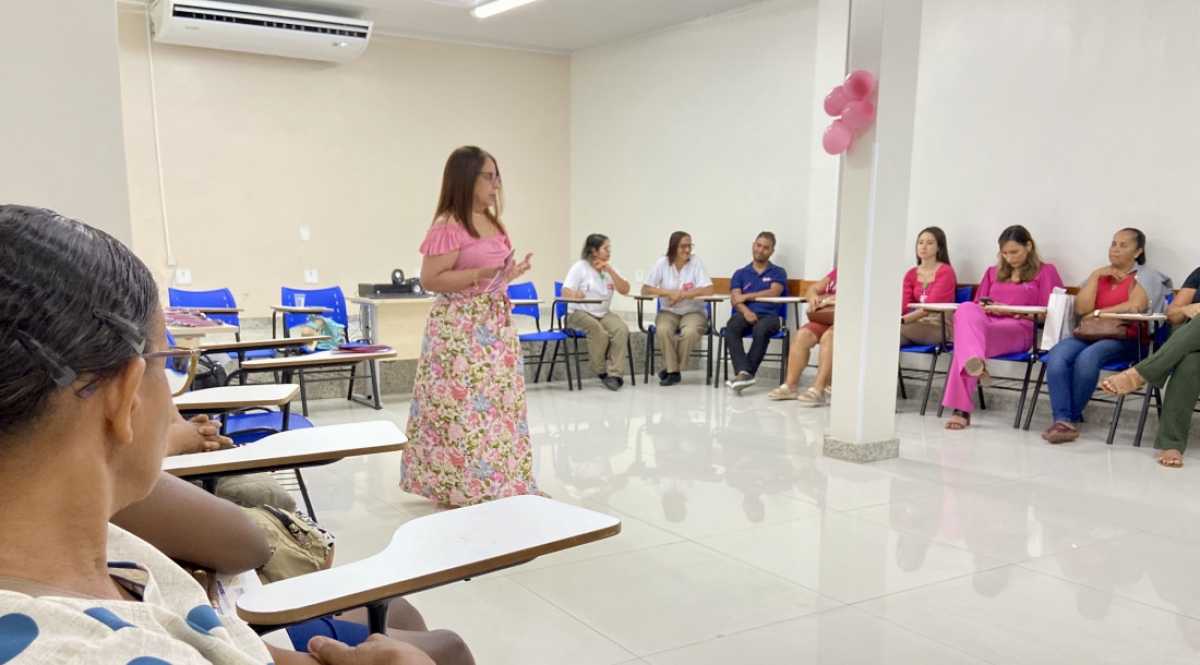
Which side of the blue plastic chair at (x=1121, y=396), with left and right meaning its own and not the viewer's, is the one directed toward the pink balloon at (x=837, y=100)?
front

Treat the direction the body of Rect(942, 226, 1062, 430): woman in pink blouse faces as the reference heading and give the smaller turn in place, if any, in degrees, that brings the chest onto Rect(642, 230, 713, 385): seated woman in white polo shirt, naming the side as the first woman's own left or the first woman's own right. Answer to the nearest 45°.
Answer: approximately 45° to the first woman's own right

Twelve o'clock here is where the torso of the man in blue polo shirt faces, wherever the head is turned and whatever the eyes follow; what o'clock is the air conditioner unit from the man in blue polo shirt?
The air conditioner unit is roughly at 3 o'clock from the man in blue polo shirt.

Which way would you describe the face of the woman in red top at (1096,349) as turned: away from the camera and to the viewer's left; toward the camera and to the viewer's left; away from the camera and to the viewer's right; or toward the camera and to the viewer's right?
toward the camera and to the viewer's left

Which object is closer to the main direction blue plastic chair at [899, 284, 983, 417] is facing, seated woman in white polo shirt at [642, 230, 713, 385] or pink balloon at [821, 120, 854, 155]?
the pink balloon

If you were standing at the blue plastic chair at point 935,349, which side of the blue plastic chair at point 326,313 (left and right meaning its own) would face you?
front

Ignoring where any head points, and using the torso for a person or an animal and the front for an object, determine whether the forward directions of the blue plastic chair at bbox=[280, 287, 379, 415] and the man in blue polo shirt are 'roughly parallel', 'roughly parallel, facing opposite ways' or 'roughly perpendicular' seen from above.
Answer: roughly perpendicular

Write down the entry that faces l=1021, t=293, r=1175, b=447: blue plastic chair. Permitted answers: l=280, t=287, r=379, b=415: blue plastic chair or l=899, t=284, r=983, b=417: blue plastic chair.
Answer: l=280, t=287, r=379, b=415: blue plastic chair

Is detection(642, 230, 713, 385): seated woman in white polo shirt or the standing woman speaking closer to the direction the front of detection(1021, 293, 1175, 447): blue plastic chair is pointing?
the standing woman speaking

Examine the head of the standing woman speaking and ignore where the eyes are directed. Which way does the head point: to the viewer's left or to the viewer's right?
to the viewer's right

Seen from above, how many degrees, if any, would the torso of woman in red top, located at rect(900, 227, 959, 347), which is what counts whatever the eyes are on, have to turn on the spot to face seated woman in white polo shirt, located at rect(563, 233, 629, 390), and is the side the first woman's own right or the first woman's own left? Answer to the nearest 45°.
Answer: approximately 45° to the first woman's own right
